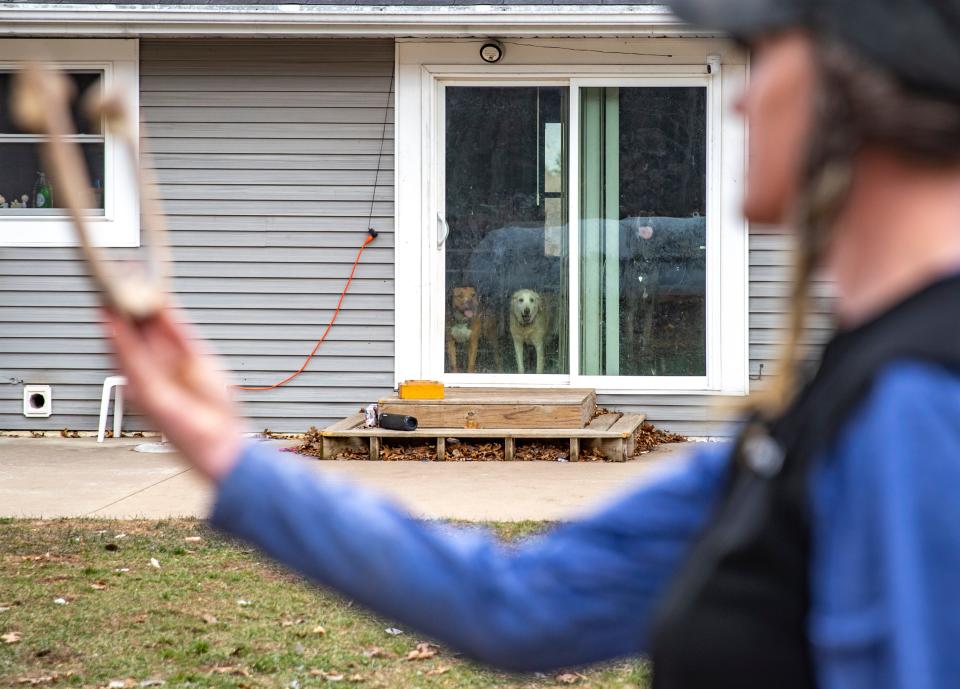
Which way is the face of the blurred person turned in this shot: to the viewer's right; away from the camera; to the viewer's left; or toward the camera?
to the viewer's left

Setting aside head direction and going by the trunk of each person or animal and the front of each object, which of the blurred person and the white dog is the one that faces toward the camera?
the white dog

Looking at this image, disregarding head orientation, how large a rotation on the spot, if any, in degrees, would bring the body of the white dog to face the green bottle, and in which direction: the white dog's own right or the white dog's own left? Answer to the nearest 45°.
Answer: approximately 90° to the white dog's own right

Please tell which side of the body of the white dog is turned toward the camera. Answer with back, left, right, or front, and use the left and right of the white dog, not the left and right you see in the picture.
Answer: front

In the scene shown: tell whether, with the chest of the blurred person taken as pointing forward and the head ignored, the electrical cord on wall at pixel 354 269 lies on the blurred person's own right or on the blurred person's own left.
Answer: on the blurred person's own right

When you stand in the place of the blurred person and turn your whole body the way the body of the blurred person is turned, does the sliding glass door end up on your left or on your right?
on your right

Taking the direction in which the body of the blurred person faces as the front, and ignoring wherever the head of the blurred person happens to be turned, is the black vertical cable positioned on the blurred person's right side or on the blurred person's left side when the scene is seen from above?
on the blurred person's right side

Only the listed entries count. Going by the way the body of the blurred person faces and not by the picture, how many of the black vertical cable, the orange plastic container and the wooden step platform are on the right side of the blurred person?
3

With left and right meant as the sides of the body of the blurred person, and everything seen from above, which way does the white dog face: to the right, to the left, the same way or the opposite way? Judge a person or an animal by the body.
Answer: to the left

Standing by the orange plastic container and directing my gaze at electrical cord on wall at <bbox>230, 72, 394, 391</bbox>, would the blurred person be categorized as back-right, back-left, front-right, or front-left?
back-left

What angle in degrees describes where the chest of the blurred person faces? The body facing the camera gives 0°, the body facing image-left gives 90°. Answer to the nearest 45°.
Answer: approximately 90°

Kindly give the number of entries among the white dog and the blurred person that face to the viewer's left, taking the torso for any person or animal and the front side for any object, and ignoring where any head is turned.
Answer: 1

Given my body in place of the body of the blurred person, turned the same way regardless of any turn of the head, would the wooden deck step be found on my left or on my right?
on my right

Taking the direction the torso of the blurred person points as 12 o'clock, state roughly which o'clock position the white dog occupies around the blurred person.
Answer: The white dog is roughly at 3 o'clock from the blurred person.

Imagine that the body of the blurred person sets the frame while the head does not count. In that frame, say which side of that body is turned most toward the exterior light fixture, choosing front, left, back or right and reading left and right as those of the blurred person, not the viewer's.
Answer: right
